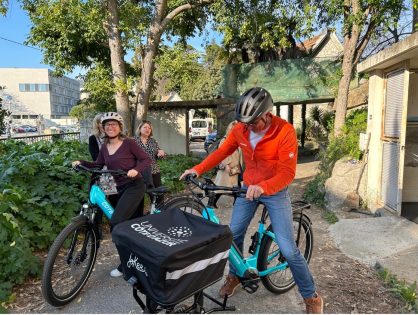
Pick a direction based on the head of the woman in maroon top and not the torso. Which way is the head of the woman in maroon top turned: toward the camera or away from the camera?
toward the camera

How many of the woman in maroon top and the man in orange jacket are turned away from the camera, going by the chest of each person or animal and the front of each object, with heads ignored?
0

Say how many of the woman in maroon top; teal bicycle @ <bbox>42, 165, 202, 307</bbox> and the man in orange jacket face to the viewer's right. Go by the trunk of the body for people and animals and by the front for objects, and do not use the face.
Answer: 0

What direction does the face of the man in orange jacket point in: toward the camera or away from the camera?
toward the camera

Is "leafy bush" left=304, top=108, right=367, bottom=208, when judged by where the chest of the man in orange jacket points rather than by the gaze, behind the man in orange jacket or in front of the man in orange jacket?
behind

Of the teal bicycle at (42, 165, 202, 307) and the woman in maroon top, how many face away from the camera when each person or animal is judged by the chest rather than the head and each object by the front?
0

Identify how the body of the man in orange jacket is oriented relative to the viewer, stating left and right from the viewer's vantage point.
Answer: facing the viewer and to the left of the viewer

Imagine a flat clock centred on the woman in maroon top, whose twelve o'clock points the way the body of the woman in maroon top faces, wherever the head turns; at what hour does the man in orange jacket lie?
The man in orange jacket is roughly at 9 o'clock from the woman in maroon top.

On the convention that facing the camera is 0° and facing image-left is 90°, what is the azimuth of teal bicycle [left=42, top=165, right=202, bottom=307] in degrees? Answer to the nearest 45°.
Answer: approximately 45°

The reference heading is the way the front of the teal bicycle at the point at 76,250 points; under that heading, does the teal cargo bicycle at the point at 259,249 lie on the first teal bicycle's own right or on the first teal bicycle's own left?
on the first teal bicycle's own left

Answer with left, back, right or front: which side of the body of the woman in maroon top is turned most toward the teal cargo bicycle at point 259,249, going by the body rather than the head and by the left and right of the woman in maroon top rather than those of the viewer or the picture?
left

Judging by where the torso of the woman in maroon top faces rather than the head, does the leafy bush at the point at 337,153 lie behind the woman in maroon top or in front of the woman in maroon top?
behind

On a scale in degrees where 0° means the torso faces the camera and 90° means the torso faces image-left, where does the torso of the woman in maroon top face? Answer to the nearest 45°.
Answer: approximately 45°

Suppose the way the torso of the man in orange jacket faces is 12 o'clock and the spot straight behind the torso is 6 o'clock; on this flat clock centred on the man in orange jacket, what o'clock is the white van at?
The white van is roughly at 4 o'clock from the man in orange jacket.
